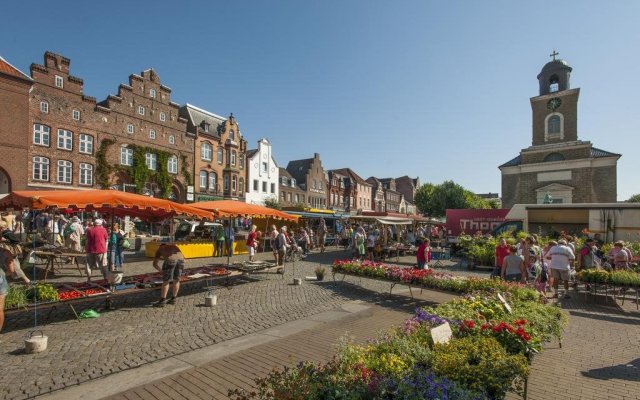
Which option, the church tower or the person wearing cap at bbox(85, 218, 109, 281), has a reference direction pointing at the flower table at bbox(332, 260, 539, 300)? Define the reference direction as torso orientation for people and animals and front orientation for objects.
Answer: the church tower

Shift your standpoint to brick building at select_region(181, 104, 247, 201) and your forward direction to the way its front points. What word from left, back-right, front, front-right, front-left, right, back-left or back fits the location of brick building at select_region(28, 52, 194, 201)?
right

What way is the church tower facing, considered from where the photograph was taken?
facing the viewer

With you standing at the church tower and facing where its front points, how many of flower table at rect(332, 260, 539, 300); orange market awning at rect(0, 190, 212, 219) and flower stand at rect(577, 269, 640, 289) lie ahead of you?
3

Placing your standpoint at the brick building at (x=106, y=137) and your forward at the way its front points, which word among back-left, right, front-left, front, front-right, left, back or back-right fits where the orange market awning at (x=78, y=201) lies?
front-right

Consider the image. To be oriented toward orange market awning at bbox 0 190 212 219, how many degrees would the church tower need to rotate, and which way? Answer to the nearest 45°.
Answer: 0° — it already faces it

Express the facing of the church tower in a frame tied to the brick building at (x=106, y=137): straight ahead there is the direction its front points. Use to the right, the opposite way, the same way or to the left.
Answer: to the right

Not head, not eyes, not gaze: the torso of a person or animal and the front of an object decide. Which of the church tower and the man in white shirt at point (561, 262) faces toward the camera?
the church tower

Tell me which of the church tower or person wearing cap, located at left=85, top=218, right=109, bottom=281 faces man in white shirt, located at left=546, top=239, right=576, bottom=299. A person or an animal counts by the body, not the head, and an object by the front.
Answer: the church tower
